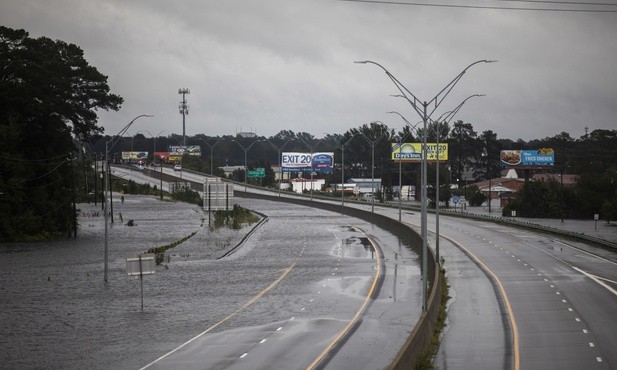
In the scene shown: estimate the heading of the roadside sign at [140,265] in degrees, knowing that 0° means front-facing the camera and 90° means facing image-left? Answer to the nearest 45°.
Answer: approximately 180°
